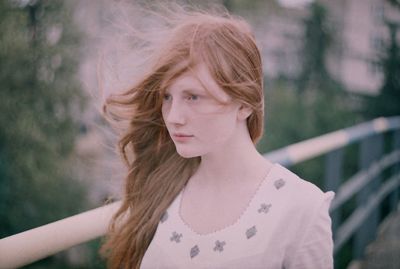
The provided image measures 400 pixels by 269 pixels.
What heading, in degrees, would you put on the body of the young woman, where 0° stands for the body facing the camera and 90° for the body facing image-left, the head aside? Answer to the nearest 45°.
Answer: approximately 45°

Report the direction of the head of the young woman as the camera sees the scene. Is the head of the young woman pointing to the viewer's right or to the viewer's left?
to the viewer's left
